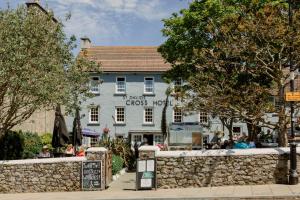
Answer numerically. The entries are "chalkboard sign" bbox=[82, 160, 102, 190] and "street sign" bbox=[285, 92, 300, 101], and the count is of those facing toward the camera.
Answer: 2

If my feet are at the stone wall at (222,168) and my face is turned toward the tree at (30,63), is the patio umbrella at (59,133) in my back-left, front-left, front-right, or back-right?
front-right

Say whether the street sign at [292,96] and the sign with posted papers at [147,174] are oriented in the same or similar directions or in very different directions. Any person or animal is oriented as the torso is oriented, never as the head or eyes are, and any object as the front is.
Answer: same or similar directions

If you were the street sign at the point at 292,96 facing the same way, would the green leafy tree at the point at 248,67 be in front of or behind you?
behind

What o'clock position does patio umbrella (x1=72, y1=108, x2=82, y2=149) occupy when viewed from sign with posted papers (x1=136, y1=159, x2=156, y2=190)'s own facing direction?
The patio umbrella is roughly at 5 o'clock from the sign with posted papers.

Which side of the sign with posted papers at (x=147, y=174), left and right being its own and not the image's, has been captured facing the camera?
front

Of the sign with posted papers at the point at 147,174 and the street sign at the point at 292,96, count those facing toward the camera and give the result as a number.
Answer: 2

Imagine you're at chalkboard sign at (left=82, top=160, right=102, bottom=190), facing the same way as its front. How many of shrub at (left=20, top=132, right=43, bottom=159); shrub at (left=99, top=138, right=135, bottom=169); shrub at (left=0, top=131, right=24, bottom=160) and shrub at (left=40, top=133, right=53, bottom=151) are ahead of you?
0

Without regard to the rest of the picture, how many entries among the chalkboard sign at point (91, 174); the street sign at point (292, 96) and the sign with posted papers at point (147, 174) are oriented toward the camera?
3

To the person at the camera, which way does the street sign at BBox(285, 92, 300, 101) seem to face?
facing the viewer

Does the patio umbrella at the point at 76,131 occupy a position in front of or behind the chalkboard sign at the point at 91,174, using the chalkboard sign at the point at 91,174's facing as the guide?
behind

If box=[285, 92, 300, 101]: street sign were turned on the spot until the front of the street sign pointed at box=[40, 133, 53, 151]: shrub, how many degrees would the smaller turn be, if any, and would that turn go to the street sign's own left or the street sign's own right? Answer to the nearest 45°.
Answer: approximately 135° to the street sign's own right

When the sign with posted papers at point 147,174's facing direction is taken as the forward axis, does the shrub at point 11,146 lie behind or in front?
behind

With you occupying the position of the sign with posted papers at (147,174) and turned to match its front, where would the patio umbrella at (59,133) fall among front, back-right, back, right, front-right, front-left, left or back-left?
back-right

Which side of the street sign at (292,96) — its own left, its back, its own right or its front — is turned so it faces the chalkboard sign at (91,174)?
right

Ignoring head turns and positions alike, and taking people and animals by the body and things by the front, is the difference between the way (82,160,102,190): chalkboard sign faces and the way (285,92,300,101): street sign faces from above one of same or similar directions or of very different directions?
same or similar directions
